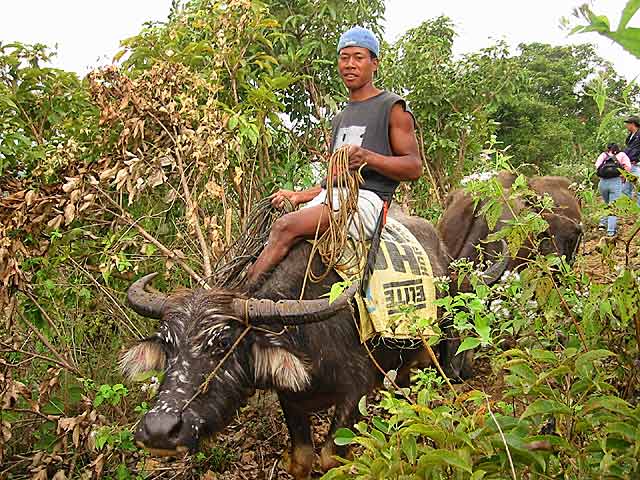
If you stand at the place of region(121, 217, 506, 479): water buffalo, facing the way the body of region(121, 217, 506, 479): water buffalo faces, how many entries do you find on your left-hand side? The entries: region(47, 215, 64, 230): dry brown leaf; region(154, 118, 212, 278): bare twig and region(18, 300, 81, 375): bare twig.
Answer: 0

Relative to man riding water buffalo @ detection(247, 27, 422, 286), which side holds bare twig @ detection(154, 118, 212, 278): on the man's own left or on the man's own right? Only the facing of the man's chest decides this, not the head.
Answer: on the man's own right

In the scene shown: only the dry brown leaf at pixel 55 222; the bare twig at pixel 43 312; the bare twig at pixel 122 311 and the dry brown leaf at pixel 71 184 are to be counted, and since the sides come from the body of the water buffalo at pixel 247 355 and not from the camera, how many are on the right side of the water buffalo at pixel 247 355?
4

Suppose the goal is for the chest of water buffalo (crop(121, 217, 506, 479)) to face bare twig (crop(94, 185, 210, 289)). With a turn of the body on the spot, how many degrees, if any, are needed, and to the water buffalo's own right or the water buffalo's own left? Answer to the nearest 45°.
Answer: approximately 90° to the water buffalo's own right

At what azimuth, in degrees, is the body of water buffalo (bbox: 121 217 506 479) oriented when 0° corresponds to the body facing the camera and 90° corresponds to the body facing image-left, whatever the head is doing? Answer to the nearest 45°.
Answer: approximately 45°

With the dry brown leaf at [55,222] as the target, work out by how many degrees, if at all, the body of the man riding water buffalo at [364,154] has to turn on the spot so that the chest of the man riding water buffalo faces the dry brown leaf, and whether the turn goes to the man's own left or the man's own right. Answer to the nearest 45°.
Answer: approximately 45° to the man's own right

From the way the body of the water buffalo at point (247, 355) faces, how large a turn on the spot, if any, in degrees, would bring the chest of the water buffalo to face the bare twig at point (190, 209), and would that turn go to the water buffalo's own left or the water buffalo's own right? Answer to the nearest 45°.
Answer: approximately 135° to the water buffalo's own right

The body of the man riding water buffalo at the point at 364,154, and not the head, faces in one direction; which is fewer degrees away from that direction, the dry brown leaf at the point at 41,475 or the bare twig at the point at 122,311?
the dry brown leaf

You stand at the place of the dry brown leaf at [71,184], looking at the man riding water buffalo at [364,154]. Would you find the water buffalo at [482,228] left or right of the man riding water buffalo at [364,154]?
left

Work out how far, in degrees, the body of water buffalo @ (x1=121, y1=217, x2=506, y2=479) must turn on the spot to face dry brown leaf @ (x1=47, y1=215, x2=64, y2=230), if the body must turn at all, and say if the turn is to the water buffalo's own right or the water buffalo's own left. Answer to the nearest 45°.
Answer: approximately 90° to the water buffalo's own right

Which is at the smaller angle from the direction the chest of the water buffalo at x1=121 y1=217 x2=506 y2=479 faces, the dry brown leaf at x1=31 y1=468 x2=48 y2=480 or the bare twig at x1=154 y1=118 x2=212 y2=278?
the dry brown leaf

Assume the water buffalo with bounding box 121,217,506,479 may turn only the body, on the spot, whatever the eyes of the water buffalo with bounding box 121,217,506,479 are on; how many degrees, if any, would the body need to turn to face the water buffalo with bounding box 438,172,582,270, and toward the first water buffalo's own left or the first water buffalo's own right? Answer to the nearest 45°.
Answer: approximately 180°

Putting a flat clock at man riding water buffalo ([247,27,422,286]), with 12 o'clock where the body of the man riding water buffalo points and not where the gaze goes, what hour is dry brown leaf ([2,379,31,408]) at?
The dry brown leaf is roughly at 1 o'clock from the man riding water buffalo.

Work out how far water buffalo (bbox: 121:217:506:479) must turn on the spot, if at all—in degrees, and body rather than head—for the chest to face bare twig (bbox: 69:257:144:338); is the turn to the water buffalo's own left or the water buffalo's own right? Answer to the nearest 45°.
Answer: approximately 90° to the water buffalo's own right

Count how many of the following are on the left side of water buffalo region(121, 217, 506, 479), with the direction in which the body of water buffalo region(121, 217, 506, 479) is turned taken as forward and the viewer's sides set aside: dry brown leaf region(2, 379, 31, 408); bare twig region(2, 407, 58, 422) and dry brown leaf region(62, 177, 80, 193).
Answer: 0
